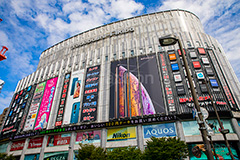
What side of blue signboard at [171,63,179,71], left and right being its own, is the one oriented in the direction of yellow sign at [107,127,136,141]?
right

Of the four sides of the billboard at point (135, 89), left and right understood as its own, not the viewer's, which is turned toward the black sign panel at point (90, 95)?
right

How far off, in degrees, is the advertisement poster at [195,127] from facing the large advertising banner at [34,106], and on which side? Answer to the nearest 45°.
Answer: approximately 90° to its right

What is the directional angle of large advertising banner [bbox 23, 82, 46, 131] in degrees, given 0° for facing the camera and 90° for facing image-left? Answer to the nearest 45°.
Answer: approximately 0°
